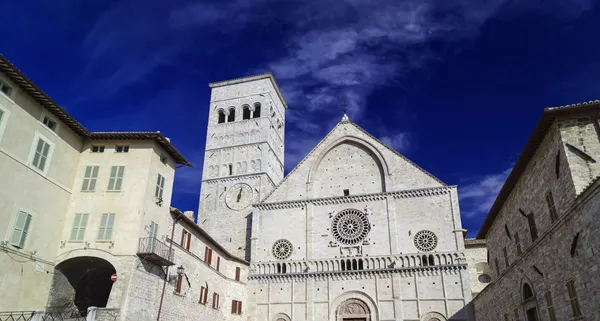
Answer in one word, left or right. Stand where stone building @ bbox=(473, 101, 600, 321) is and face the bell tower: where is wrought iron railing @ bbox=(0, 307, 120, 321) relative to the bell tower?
left

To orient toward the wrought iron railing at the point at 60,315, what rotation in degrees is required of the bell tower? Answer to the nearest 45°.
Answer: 0° — it already faces it

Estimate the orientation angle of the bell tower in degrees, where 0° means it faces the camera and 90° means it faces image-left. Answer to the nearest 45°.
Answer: approximately 0°

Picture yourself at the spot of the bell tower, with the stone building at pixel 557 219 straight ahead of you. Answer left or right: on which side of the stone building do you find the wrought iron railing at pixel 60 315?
right

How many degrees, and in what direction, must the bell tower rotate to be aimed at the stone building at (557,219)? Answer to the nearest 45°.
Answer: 0° — it already faces it

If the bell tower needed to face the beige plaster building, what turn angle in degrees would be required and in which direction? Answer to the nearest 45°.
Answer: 0° — it already faces it
